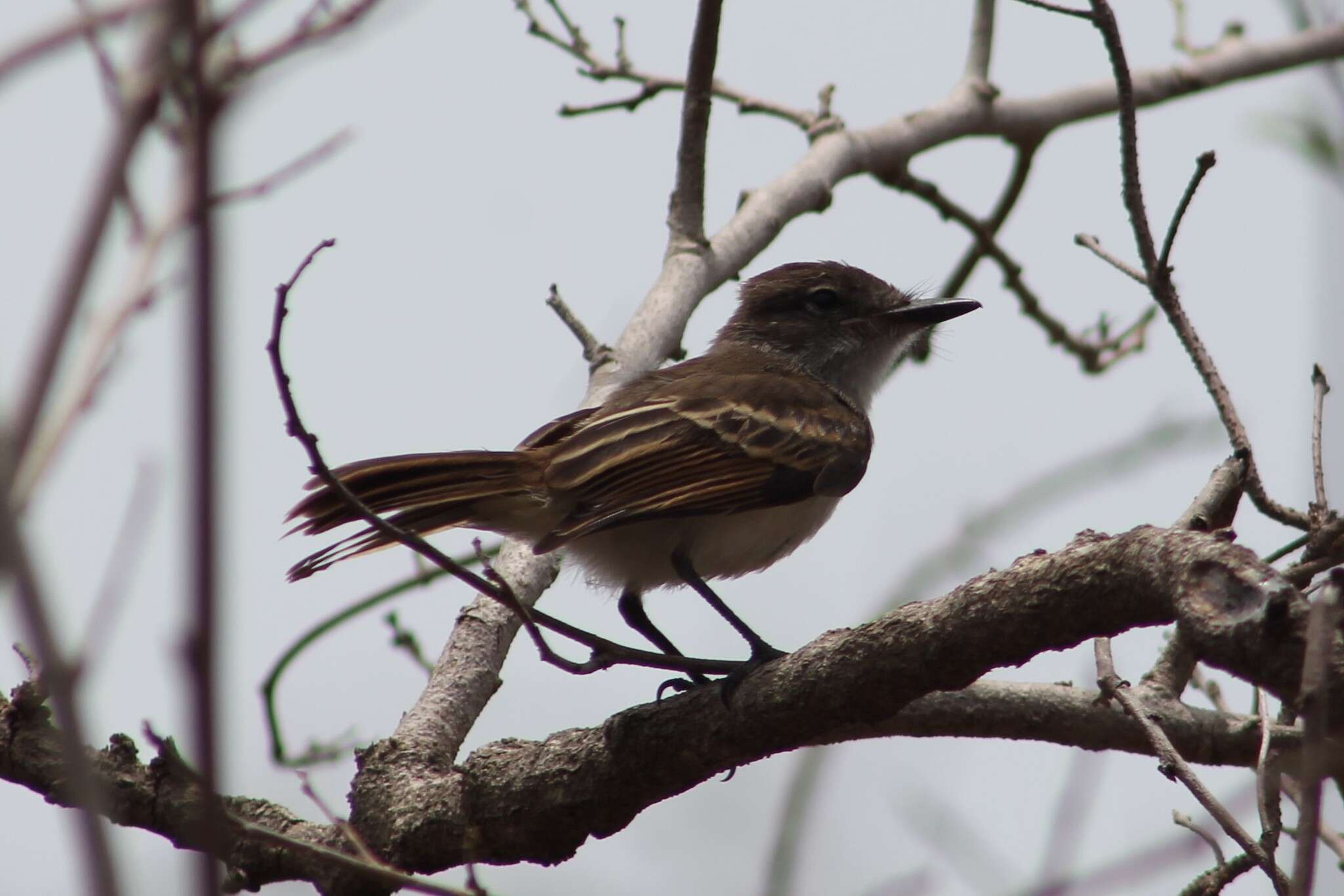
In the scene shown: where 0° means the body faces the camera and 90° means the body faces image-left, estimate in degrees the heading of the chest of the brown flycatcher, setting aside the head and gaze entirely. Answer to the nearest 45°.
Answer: approximately 270°

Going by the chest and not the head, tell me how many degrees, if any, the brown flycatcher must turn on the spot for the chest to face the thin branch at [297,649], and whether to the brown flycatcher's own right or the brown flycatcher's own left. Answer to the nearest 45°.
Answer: approximately 180°

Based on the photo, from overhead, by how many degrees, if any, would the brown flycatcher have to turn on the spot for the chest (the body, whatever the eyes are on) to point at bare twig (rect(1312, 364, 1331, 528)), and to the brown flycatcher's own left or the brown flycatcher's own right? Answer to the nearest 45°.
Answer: approximately 45° to the brown flycatcher's own right

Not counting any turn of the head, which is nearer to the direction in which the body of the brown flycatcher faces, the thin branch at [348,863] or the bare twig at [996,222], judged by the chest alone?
the bare twig

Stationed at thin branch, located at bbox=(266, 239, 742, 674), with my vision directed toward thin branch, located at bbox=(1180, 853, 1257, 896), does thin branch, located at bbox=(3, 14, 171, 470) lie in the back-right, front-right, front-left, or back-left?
back-right
